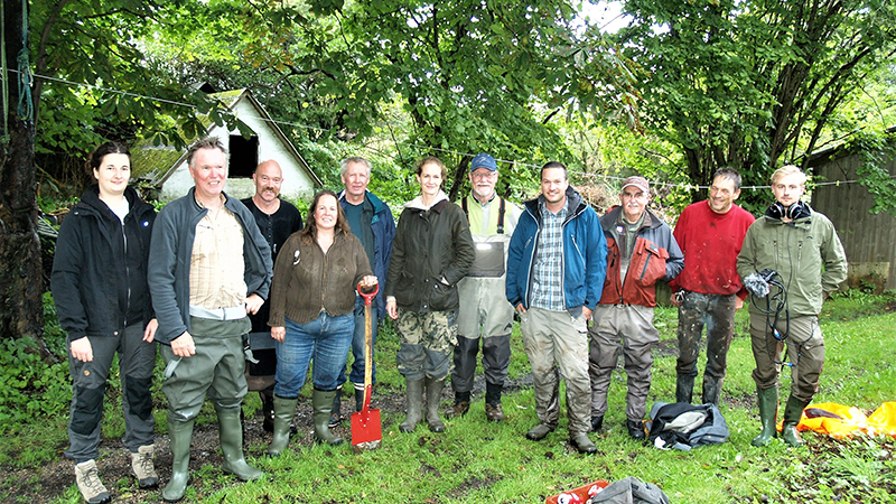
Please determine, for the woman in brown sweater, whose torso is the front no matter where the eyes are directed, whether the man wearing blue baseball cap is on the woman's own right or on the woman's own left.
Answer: on the woman's own left

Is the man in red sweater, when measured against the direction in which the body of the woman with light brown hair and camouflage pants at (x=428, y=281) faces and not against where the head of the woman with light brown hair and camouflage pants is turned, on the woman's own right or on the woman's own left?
on the woman's own left

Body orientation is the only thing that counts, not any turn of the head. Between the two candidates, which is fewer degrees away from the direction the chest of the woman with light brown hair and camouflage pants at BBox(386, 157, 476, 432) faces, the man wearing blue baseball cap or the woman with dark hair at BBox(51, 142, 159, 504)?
the woman with dark hair

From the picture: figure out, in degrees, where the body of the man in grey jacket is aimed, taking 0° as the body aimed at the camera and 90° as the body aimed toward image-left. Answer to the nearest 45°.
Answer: approximately 315°

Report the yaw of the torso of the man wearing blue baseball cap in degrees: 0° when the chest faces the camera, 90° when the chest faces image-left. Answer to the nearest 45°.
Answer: approximately 0°

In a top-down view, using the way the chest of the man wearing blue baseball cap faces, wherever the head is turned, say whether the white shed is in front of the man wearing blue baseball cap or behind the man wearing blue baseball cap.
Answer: behind

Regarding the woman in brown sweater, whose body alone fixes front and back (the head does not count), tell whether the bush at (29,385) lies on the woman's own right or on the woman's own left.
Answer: on the woman's own right

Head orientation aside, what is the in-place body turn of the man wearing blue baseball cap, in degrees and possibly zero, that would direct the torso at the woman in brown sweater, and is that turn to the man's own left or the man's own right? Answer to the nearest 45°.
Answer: approximately 45° to the man's own right

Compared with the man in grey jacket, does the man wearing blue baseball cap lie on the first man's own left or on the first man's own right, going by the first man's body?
on the first man's own left
